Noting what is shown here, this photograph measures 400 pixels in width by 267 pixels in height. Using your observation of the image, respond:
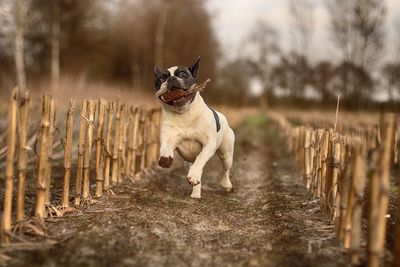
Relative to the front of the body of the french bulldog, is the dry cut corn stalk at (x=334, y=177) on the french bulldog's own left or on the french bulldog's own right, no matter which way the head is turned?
on the french bulldog's own left

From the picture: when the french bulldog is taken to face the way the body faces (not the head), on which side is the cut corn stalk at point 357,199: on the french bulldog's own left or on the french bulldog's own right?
on the french bulldog's own left

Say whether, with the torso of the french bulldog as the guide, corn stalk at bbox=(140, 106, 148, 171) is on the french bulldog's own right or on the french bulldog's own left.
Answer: on the french bulldog's own right

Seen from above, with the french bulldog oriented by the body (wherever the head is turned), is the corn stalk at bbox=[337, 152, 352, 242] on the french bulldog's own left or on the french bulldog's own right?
on the french bulldog's own left

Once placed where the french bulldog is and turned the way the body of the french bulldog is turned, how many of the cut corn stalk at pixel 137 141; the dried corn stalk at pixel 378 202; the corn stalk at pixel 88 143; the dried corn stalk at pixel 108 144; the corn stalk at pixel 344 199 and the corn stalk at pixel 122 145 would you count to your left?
2

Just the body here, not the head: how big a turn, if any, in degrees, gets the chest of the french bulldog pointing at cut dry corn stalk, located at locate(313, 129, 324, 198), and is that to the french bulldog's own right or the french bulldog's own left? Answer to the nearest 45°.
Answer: approximately 135° to the french bulldog's own left

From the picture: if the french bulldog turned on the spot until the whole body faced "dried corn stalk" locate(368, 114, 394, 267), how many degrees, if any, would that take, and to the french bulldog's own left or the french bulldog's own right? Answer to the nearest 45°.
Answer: approximately 90° to the french bulldog's own left

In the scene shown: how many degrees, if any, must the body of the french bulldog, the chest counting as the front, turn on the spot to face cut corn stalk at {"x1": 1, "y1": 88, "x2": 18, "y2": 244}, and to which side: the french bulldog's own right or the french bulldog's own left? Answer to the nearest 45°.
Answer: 0° — it already faces it

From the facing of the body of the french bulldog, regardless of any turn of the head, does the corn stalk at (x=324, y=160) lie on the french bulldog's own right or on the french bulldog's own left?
on the french bulldog's own left

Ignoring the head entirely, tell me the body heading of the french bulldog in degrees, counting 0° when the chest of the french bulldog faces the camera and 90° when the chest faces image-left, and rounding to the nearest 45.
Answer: approximately 45°

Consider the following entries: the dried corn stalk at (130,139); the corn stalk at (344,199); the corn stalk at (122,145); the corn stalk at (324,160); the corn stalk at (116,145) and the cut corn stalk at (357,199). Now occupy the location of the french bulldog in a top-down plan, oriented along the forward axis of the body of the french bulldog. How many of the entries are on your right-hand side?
3

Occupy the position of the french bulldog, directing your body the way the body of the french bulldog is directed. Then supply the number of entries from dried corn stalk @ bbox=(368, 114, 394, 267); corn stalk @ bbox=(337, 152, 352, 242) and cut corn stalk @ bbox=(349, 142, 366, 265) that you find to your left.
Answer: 3

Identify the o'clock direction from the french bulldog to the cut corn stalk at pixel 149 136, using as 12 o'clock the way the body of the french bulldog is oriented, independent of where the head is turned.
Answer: The cut corn stalk is roughly at 4 o'clock from the french bulldog.

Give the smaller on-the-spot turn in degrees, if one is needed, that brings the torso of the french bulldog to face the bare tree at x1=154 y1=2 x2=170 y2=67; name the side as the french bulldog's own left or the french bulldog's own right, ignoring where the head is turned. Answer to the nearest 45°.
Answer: approximately 135° to the french bulldog's own right

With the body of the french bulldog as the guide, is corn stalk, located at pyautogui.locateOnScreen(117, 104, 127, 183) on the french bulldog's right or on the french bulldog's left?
on the french bulldog's right

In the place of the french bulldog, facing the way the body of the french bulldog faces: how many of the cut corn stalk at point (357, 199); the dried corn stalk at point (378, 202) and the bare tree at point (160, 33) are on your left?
2
